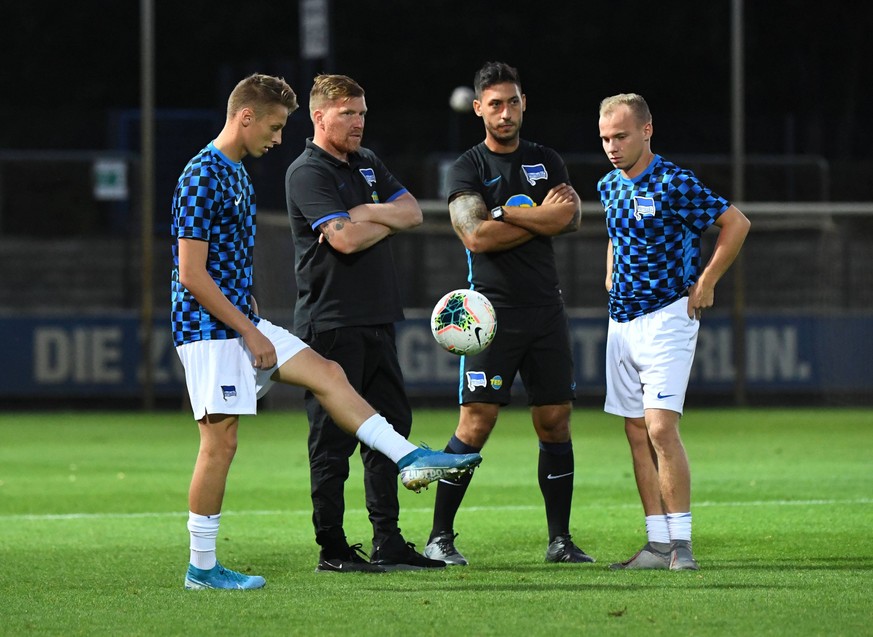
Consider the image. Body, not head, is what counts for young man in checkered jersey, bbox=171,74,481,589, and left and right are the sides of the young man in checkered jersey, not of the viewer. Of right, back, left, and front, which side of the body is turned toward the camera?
right

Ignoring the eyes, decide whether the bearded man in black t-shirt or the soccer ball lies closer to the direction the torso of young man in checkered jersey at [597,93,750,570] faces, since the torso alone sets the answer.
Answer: the soccer ball

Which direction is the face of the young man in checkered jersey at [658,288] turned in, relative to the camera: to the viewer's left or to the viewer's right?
to the viewer's left

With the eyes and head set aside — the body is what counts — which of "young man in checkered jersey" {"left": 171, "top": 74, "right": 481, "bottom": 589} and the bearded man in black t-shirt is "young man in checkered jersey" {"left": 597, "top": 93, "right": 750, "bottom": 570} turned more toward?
the young man in checkered jersey

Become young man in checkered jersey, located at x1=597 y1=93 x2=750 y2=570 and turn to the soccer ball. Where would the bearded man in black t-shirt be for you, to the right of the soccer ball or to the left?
right

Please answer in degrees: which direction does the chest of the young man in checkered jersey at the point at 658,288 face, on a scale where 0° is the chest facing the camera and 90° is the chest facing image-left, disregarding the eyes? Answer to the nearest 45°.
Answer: approximately 45°

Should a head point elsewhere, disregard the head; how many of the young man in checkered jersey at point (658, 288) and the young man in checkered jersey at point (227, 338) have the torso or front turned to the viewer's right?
1

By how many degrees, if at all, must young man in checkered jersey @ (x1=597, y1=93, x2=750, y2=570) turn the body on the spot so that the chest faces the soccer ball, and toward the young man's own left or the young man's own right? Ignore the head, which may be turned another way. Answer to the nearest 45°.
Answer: approximately 45° to the young man's own right

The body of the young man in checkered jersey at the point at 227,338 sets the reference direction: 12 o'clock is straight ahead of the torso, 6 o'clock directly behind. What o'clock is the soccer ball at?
The soccer ball is roughly at 11 o'clock from the young man in checkered jersey.

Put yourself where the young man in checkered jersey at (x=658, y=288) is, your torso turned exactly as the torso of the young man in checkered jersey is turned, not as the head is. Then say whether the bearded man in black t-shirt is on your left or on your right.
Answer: on your right
